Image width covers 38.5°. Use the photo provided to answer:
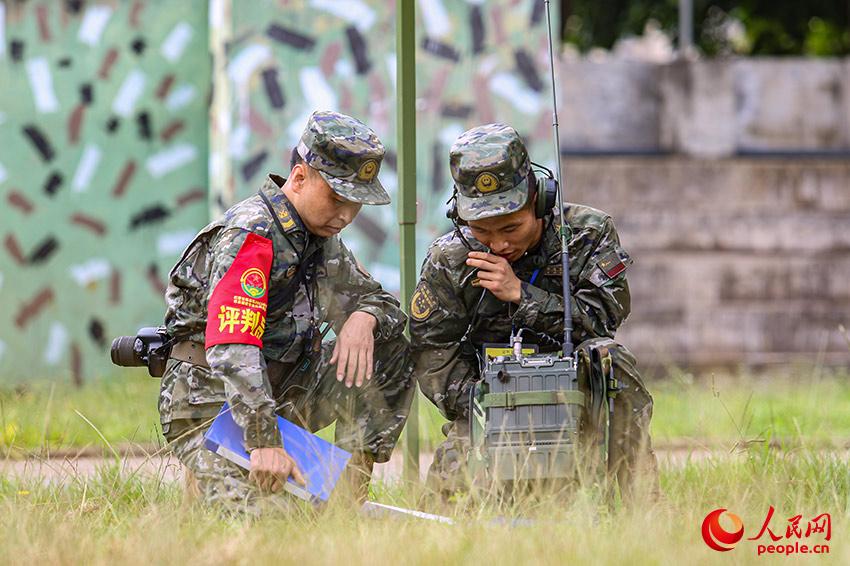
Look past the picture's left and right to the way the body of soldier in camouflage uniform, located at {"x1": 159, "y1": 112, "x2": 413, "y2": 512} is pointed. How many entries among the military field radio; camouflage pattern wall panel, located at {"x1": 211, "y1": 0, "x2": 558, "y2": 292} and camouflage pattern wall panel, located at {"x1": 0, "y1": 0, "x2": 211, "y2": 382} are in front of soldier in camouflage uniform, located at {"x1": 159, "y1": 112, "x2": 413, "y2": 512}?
1

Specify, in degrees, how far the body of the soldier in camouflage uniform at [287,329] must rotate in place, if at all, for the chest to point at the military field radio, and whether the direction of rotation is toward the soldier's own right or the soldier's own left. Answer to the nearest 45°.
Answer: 0° — they already face it

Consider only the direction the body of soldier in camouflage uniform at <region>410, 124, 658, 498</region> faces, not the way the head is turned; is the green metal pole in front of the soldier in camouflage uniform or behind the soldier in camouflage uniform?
behind

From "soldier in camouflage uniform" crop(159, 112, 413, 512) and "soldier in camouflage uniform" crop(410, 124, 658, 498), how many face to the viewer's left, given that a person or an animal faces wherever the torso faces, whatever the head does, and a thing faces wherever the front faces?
0

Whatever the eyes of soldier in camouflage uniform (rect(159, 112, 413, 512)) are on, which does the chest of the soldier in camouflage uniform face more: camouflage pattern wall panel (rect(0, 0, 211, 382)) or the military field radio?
the military field radio

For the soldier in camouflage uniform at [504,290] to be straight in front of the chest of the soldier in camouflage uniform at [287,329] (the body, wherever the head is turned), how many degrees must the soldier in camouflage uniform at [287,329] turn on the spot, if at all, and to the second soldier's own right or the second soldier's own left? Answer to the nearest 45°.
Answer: approximately 45° to the second soldier's own left

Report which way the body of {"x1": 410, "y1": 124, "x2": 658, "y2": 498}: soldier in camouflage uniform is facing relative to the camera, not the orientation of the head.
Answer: toward the camera

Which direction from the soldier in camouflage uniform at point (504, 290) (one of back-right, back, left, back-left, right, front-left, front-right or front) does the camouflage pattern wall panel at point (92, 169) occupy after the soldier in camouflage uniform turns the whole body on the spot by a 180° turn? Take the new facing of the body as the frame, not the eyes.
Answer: front-left

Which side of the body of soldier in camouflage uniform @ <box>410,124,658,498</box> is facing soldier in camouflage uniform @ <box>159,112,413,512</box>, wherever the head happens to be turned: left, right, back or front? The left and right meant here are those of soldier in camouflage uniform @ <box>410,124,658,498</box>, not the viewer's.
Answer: right

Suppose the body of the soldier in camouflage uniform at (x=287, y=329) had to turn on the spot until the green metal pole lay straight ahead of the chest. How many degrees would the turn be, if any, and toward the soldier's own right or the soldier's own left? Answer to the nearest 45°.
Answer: approximately 90° to the soldier's own left

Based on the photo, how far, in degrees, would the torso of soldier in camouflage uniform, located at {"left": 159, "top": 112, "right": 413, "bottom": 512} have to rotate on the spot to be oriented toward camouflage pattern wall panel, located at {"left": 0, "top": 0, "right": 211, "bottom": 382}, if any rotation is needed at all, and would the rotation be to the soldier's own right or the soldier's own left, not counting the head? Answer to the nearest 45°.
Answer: approximately 135° to the soldier's own left

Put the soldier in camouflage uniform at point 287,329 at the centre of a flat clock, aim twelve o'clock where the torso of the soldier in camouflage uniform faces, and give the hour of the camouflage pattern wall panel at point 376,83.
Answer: The camouflage pattern wall panel is roughly at 8 o'clock from the soldier in camouflage uniform.
